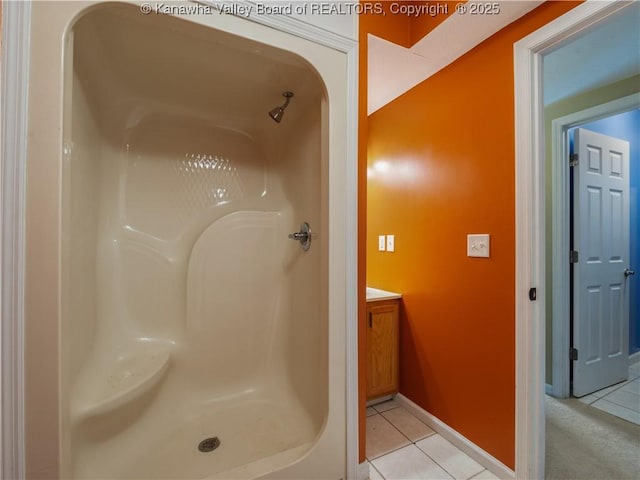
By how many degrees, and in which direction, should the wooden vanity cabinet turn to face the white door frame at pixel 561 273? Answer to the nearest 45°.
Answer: approximately 45° to its left

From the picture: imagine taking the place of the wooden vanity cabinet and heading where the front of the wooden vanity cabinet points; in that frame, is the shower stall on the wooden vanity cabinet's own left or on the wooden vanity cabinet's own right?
on the wooden vanity cabinet's own right

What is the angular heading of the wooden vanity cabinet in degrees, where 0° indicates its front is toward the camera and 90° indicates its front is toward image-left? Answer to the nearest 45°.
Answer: approximately 315°

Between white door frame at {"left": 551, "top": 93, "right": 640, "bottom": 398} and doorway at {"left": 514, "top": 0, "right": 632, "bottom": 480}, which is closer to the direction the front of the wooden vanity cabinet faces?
the doorway

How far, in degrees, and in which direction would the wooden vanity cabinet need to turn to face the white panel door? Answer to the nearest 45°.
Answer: approximately 45° to its left

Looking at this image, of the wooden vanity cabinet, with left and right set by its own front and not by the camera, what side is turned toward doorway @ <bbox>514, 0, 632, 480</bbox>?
front
